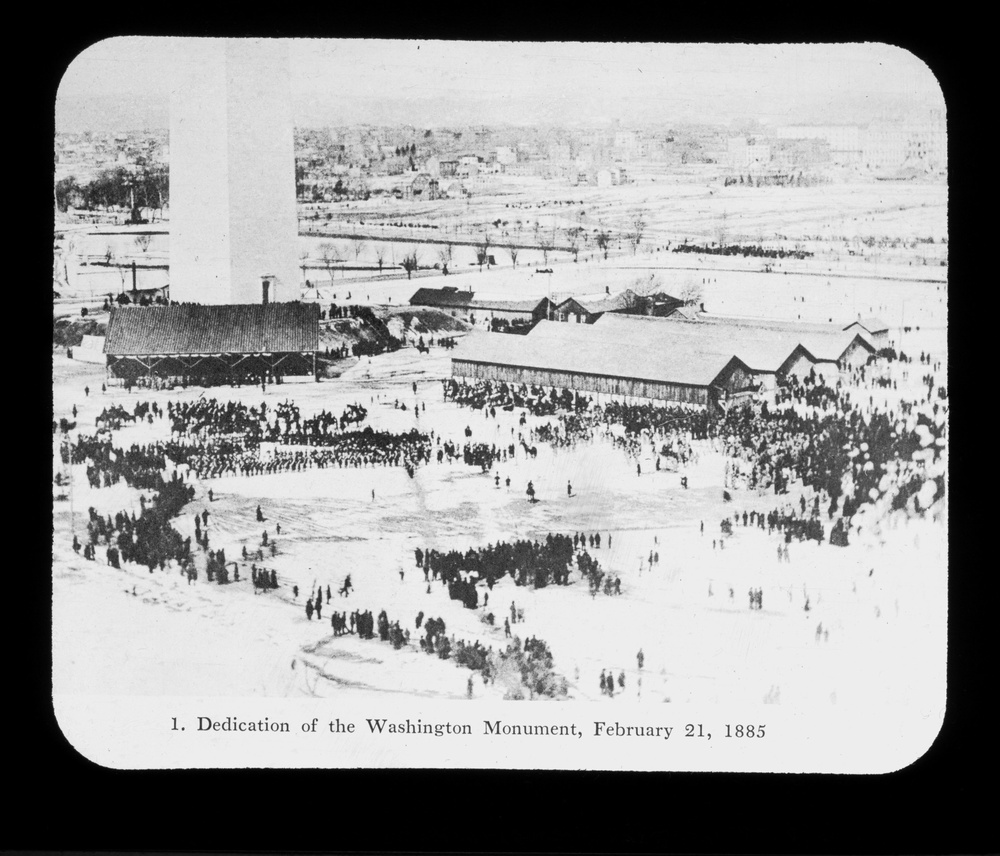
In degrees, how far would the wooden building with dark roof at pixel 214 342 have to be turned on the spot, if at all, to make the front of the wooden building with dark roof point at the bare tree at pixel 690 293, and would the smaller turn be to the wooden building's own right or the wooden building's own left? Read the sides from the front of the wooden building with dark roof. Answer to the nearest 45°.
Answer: approximately 90° to the wooden building's own left

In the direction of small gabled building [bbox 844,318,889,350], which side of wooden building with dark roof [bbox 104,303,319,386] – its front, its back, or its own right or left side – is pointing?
left

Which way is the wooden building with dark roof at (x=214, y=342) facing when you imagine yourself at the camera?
facing the viewer
